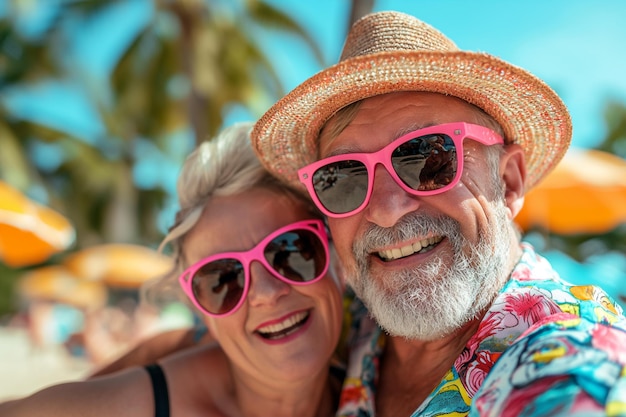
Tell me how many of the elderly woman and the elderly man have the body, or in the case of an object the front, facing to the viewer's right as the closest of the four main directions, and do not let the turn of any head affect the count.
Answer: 0

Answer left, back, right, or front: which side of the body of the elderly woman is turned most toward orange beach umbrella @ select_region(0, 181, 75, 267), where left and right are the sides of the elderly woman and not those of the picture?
back

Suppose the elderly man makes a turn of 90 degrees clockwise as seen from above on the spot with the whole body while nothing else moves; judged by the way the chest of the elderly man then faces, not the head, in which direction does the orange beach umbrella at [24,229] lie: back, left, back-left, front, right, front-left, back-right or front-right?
front

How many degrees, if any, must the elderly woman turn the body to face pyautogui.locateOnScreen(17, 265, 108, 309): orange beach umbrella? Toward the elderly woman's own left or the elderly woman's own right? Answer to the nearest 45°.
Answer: approximately 180°

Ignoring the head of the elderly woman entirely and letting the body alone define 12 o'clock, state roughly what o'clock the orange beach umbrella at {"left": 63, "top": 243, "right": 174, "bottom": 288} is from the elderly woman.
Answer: The orange beach umbrella is roughly at 6 o'clock from the elderly woman.

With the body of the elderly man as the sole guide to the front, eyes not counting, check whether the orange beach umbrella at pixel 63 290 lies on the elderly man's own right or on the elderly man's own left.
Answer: on the elderly man's own right

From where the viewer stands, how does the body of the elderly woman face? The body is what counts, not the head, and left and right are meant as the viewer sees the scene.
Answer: facing the viewer

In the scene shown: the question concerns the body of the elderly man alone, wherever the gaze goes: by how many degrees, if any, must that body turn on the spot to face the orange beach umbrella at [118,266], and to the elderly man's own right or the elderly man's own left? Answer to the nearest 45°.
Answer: approximately 90° to the elderly man's own right

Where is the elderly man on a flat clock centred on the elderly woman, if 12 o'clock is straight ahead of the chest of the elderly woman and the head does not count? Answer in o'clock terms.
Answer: The elderly man is roughly at 10 o'clock from the elderly woman.
